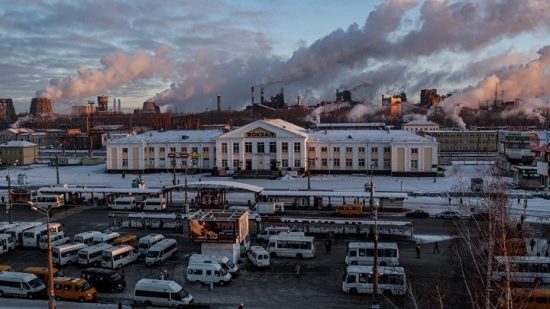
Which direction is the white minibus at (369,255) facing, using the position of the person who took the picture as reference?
facing to the left of the viewer

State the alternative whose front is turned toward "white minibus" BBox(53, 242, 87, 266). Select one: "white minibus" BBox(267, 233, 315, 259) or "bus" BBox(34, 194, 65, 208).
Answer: "white minibus" BBox(267, 233, 315, 259)

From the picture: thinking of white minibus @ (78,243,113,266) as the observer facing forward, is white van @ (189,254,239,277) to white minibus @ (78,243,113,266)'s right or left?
on its left

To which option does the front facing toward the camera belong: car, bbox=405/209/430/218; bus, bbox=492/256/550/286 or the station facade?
the station facade

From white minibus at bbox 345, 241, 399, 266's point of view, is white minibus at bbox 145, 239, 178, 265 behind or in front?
in front

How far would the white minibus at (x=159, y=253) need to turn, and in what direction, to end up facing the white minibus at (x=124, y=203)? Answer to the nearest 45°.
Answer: approximately 135° to its right

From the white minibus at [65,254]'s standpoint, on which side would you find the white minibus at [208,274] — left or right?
on its left

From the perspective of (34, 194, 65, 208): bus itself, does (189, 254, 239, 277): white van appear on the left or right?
on its left

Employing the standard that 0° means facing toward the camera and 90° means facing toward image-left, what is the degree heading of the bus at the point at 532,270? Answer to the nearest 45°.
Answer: approximately 90°

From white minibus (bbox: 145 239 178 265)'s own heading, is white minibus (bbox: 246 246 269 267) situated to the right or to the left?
on its left
